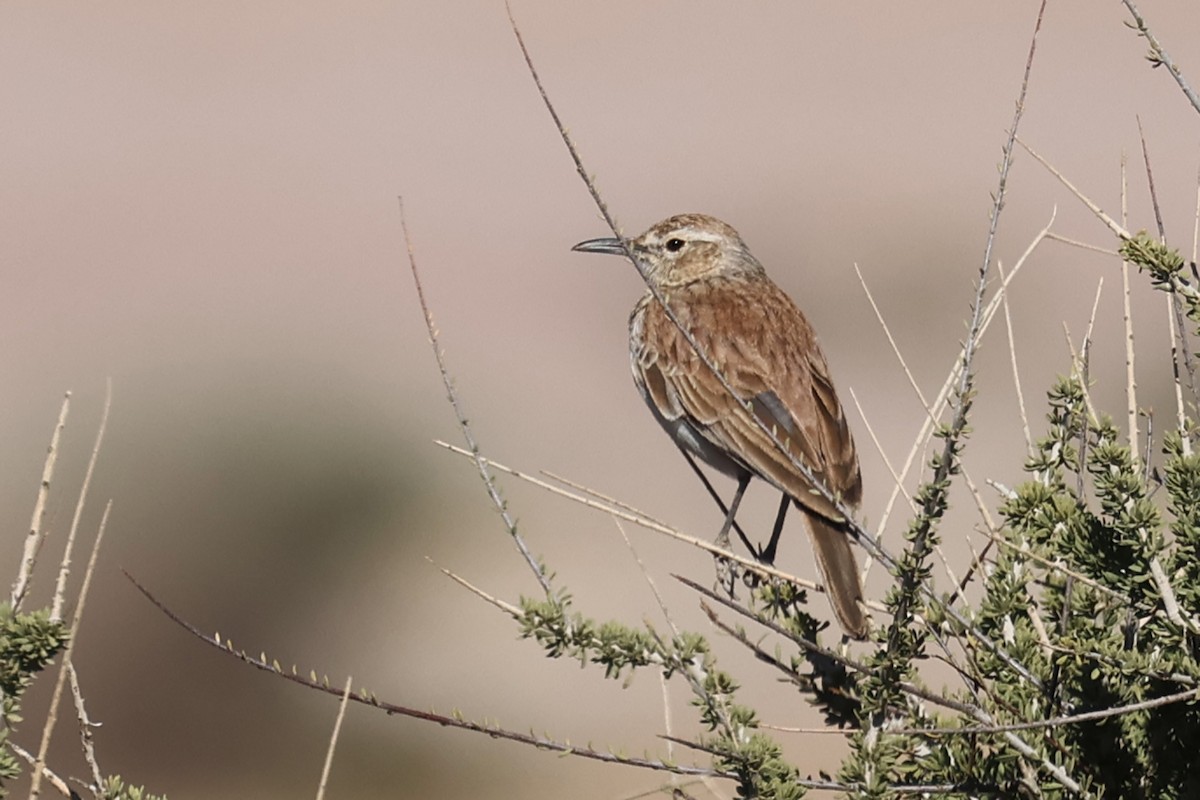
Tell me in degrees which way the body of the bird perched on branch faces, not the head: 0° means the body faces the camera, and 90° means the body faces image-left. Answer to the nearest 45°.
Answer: approximately 135°

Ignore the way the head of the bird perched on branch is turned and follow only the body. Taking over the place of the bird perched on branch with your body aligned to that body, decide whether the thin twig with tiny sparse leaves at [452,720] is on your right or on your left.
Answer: on your left

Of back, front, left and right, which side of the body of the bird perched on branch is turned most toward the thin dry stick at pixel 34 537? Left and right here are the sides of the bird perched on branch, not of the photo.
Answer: left
